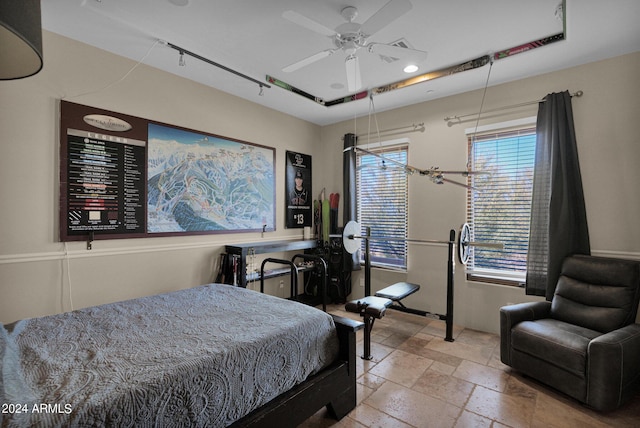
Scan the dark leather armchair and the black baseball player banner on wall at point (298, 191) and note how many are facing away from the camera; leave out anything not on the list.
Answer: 0

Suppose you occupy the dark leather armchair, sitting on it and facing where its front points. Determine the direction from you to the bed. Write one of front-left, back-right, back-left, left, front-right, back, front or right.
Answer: front

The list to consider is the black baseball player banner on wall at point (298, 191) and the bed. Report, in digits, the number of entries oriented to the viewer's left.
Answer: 0

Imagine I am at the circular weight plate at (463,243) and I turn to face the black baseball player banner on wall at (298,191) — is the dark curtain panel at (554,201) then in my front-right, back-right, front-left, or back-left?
back-right

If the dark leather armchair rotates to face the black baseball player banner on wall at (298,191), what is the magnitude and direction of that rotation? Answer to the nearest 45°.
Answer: approximately 45° to its right

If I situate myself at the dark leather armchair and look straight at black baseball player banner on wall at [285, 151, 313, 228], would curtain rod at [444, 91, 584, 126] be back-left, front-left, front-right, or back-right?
front-right

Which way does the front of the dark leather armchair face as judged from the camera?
facing the viewer and to the left of the viewer

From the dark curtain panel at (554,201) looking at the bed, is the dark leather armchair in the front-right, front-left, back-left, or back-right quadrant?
front-left

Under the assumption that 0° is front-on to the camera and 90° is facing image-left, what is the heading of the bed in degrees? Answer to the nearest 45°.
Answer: approximately 225°

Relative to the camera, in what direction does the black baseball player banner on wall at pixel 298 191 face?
facing the viewer and to the right of the viewer

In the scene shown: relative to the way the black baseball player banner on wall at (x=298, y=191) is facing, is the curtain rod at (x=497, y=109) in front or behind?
in front

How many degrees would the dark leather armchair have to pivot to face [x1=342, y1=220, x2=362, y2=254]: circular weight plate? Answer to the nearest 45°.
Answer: approximately 45° to its right

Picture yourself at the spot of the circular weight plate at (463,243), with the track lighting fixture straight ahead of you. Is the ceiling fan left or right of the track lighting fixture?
left
